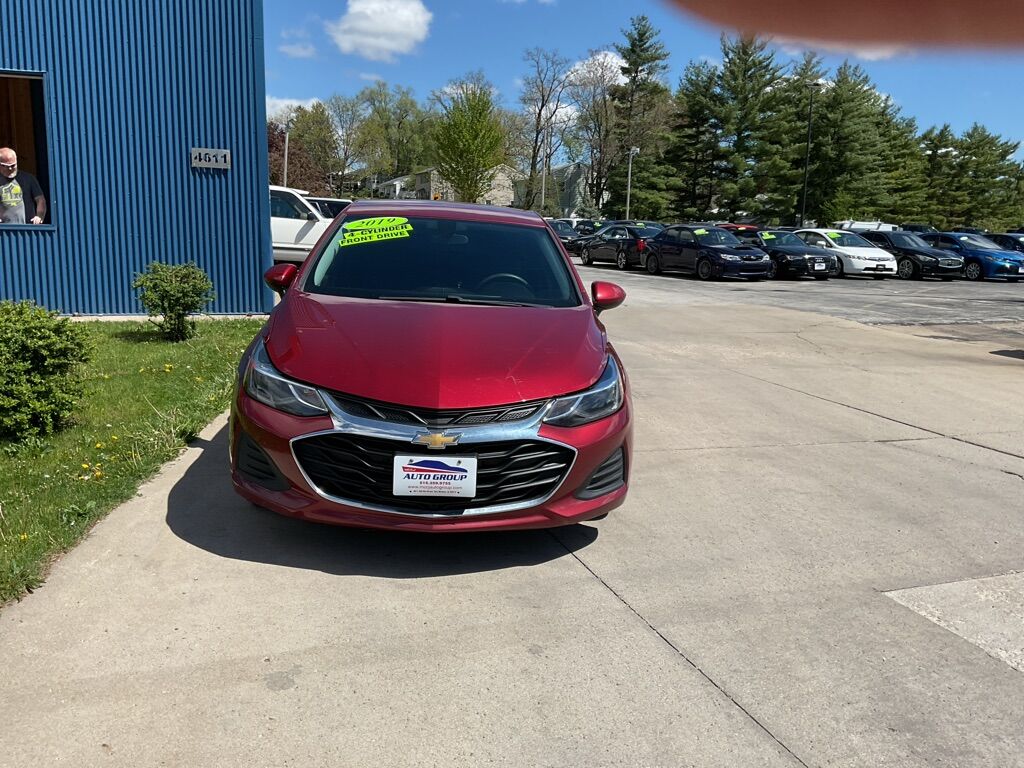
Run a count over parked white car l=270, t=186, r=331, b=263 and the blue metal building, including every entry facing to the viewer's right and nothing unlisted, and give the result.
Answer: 1

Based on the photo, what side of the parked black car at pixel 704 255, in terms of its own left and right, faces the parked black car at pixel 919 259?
left

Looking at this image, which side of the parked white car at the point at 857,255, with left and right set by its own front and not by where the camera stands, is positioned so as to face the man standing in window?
right

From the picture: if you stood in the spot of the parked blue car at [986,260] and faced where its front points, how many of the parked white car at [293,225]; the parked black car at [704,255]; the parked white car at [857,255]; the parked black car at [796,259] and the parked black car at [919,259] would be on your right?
5

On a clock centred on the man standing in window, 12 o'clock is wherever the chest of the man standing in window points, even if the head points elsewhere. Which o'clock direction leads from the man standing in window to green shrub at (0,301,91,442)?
The green shrub is roughly at 12 o'clock from the man standing in window.

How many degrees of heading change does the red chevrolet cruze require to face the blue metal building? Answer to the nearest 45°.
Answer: approximately 135° to its right

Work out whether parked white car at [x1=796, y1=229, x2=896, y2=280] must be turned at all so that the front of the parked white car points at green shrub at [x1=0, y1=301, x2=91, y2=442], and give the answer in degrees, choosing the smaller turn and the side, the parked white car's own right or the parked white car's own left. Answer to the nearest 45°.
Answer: approximately 45° to the parked white car's own right

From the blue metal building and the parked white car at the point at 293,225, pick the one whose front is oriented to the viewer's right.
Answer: the parked white car

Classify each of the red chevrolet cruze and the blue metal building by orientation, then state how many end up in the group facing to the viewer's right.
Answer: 0

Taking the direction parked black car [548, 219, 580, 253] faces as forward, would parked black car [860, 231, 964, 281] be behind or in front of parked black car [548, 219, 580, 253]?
in front
